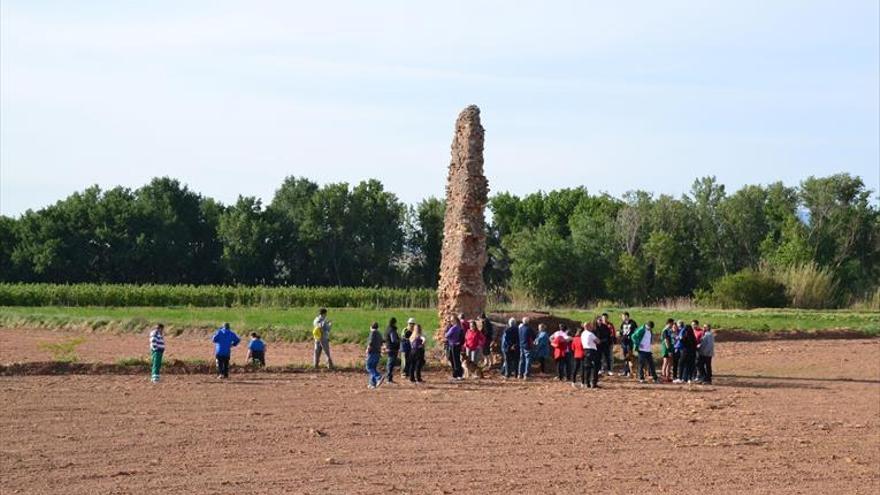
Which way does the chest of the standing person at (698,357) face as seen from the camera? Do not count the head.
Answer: to the viewer's left

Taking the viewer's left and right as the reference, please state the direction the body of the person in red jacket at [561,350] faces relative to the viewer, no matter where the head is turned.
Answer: facing away from the viewer

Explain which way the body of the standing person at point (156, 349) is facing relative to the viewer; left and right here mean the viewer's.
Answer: facing to the right of the viewer

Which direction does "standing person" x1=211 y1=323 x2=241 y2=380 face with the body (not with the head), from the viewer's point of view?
away from the camera

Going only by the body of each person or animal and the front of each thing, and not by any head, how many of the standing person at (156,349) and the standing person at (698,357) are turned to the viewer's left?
1

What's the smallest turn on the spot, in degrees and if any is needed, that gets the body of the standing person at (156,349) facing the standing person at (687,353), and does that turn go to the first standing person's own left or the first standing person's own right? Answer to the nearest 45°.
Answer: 0° — they already face them

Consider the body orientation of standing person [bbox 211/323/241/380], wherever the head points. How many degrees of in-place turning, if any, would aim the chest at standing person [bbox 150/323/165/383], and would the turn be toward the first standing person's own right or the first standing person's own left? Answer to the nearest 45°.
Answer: approximately 90° to the first standing person's own left
